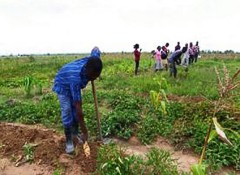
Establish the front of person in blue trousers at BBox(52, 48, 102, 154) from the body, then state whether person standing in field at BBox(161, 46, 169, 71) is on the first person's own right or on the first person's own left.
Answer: on the first person's own left

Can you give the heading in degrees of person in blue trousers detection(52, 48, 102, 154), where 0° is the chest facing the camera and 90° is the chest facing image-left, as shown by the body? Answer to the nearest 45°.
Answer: approximately 270°

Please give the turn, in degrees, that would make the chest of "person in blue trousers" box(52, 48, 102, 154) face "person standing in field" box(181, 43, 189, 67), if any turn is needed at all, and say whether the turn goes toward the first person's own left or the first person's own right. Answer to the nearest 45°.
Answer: approximately 45° to the first person's own left
